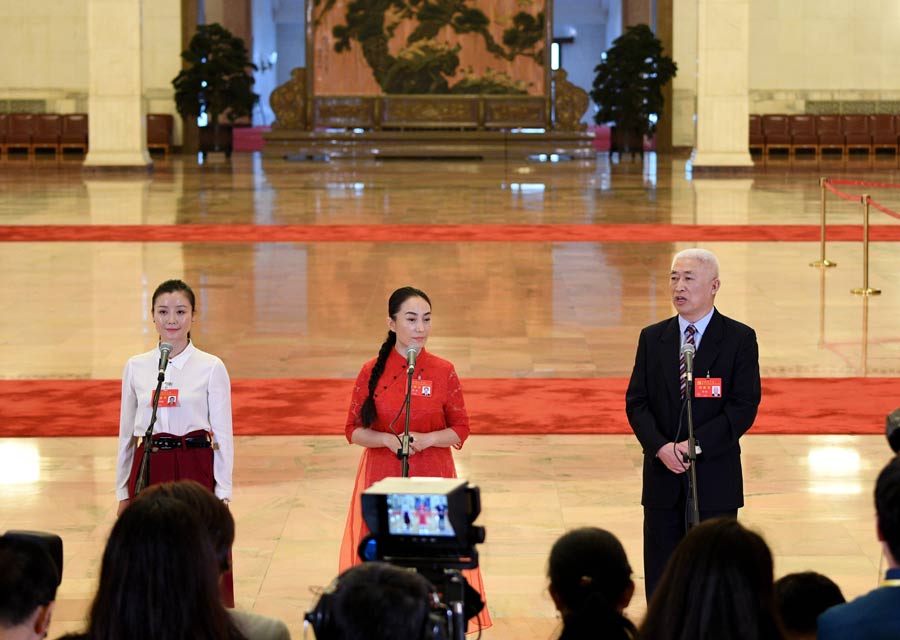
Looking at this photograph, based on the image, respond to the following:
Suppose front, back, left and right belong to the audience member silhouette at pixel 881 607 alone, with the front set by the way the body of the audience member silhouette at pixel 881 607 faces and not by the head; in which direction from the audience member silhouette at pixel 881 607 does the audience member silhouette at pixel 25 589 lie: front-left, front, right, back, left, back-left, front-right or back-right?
left

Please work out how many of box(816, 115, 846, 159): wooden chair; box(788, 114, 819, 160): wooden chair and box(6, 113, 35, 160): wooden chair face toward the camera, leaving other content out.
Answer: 3

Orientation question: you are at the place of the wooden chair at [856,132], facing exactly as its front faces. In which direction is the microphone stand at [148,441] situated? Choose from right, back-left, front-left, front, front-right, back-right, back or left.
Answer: front

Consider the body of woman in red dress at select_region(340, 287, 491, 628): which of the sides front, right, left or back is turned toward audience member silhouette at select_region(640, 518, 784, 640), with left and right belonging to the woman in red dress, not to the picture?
front

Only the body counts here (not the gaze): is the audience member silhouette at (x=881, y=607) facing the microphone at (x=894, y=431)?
yes

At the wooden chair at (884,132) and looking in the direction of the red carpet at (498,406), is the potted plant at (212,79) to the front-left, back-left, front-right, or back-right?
front-right

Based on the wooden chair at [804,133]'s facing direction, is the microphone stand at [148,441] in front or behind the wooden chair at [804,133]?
in front

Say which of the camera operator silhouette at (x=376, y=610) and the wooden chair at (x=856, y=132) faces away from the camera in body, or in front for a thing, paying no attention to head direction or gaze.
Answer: the camera operator silhouette

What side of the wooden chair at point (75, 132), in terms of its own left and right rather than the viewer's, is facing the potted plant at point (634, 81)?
left

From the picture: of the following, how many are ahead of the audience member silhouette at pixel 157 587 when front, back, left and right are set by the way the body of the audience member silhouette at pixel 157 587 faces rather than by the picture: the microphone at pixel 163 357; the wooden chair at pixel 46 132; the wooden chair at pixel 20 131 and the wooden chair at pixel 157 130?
4

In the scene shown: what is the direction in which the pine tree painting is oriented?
toward the camera

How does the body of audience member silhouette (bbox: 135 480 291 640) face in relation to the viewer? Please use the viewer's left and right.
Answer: facing away from the viewer

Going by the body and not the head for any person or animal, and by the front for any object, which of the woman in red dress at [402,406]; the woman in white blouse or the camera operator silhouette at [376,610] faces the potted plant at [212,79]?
the camera operator silhouette

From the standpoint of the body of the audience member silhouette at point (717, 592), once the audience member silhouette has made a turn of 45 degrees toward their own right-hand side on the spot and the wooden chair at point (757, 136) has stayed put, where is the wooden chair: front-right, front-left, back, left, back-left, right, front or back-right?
front-left

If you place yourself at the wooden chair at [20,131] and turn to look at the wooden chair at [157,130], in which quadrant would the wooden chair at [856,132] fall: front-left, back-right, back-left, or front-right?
front-right

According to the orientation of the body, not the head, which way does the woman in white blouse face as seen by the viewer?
toward the camera

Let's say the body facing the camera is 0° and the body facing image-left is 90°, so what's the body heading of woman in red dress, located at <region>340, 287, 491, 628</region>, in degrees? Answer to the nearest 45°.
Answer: approximately 0°
